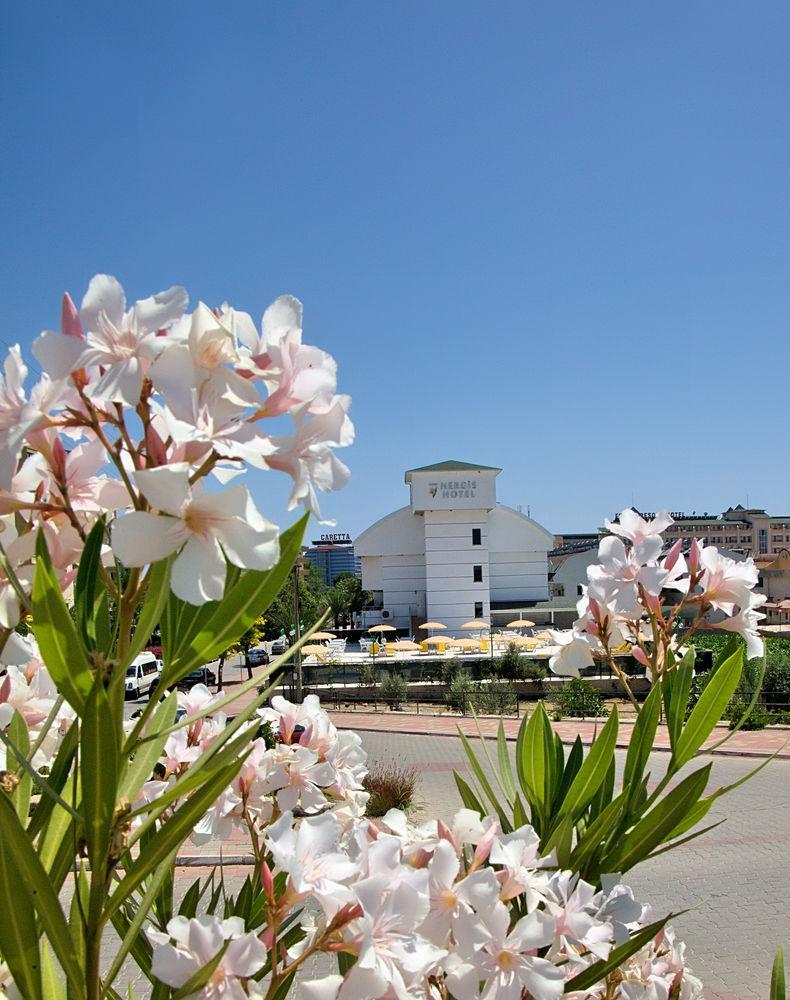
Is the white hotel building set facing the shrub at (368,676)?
yes

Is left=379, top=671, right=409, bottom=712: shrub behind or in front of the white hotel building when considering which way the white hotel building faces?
in front

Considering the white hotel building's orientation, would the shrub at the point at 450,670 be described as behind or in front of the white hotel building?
in front

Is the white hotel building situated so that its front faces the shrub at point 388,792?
yes

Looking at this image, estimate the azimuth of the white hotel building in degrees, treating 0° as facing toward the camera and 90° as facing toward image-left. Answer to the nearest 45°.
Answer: approximately 0°

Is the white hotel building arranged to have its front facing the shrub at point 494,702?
yes

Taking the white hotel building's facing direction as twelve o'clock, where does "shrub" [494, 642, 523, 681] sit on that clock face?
The shrub is roughly at 12 o'clock from the white hotel building.
